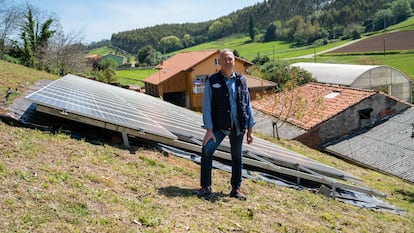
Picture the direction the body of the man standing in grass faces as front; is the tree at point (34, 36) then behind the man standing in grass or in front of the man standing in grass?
behind

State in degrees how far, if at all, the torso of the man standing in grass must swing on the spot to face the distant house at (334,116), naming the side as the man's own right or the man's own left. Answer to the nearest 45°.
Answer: approximately 180°

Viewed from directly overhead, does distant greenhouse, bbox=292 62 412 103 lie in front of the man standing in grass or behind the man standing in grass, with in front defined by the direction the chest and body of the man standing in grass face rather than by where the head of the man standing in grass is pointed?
behind

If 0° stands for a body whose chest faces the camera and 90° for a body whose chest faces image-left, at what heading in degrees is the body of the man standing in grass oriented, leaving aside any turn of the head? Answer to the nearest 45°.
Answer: approximately 0°

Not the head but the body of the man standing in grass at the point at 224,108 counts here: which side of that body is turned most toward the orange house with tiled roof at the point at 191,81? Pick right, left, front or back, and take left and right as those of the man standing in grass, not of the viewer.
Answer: back
